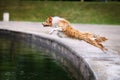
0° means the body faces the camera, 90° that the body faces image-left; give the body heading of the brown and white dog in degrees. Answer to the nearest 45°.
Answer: approximately 90°
